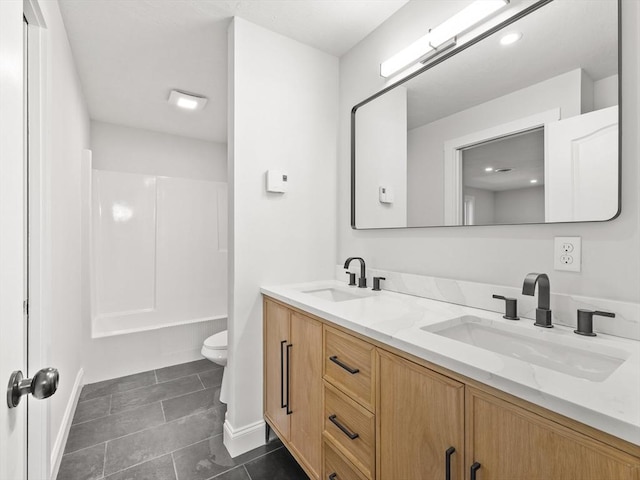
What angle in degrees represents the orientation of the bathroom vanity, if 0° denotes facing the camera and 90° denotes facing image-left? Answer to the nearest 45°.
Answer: approximately 45°

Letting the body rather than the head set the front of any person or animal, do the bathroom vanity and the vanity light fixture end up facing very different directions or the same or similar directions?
same or similar directions

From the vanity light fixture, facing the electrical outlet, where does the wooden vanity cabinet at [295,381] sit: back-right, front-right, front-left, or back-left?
back-right

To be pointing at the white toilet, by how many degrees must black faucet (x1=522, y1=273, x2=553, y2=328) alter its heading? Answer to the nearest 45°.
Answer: approximately 45° to its right

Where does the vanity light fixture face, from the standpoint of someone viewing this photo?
facing the viewer and to the left of the viewer

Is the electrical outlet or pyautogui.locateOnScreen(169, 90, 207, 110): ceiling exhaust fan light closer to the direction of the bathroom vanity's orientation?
the ceiling exhaust fan light

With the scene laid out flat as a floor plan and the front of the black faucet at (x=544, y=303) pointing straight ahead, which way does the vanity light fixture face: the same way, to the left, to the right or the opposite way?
the same way

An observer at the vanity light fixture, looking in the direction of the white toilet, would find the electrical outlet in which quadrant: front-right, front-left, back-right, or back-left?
back-left

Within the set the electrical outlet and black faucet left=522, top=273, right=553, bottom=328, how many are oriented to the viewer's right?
0

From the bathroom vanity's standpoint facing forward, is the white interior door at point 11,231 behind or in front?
in front
